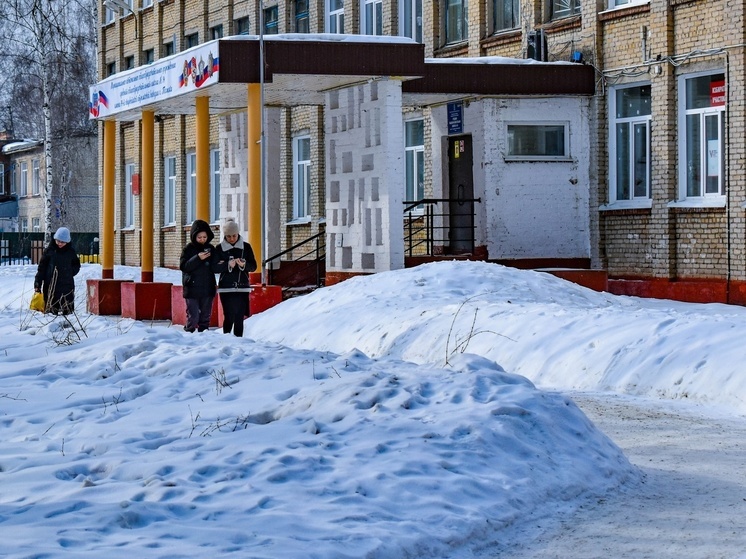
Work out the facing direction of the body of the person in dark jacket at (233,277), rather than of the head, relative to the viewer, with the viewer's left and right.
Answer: facing the viewer

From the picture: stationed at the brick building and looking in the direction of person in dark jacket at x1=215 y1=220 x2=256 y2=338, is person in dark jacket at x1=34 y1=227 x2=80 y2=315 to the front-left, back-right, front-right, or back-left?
front-right

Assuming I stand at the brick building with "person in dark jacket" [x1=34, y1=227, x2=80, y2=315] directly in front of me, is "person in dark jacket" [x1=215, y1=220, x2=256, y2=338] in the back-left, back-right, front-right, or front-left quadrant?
front-left

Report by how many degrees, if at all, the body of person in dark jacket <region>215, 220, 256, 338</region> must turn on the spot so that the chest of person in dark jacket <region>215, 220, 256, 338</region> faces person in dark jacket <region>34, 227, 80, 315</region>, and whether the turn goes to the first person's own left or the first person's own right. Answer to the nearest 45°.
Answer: approximately 135° to the first person's own right

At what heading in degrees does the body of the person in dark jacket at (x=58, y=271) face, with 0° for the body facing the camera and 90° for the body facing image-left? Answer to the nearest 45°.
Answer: approximately 0°

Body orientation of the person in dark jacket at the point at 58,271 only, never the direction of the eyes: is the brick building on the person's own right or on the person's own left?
on the person's own left

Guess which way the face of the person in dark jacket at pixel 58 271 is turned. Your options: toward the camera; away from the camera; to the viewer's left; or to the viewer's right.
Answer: toward the camera

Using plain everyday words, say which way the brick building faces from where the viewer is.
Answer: facing the viewer and to the left of the viewer

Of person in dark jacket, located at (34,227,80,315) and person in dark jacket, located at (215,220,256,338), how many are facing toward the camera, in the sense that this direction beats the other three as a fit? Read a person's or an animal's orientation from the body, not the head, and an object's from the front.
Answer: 2

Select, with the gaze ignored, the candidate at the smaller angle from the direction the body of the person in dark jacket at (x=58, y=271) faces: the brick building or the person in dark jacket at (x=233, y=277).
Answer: the person in dark jacket

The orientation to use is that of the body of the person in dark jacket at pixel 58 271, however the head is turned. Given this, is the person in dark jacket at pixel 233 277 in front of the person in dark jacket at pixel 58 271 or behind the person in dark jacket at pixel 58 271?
in front
